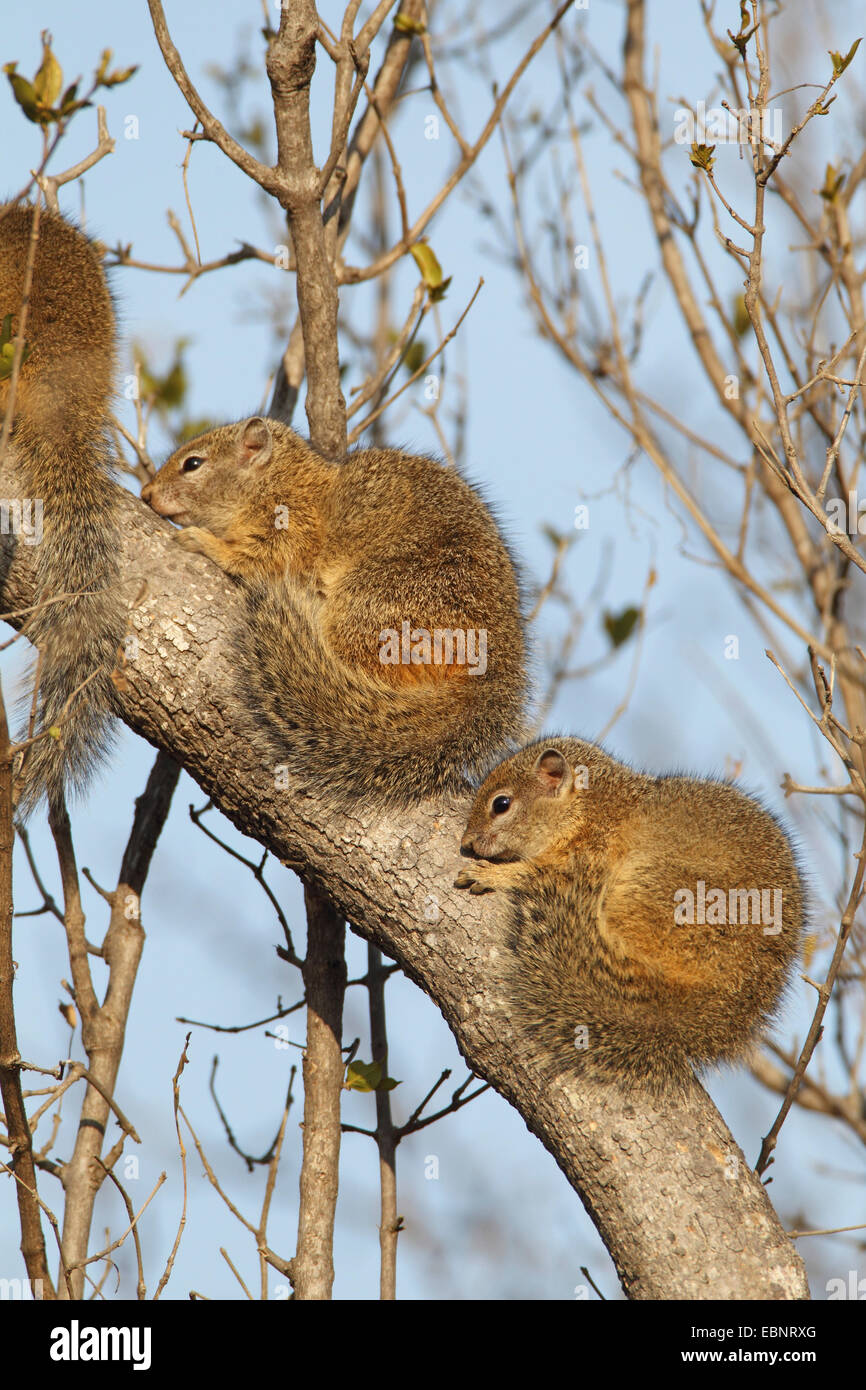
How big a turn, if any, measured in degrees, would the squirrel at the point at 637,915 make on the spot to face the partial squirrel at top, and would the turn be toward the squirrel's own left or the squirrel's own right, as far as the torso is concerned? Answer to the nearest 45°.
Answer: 0° — it already faces it

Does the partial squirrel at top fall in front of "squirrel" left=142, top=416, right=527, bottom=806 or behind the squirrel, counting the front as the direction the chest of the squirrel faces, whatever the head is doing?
in front

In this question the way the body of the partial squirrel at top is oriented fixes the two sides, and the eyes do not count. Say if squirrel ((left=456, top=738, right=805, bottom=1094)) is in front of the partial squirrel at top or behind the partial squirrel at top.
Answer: behind

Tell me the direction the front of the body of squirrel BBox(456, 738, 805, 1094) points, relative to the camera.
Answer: to the viewer's left

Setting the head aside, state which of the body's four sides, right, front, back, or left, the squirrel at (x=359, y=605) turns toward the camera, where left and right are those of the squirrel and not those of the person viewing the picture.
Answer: left

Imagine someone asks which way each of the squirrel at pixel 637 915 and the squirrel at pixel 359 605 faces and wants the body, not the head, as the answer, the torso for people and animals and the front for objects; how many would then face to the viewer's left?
2
